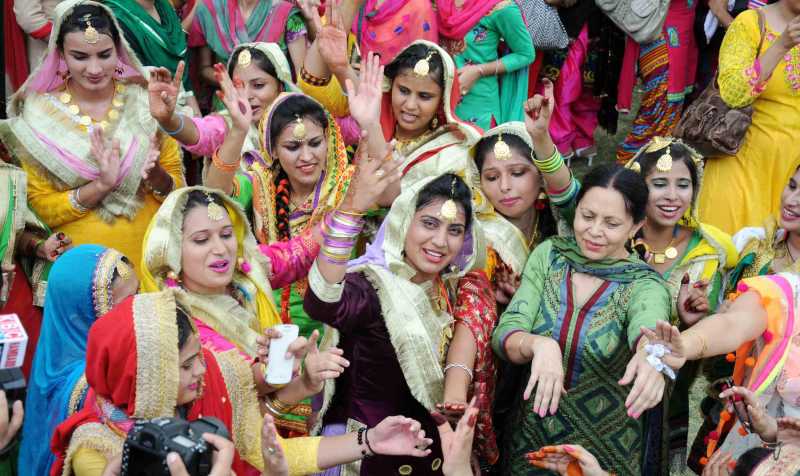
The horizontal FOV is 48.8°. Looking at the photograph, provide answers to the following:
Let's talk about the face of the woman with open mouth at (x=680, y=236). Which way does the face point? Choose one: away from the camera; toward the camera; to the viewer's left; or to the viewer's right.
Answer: toward the camera

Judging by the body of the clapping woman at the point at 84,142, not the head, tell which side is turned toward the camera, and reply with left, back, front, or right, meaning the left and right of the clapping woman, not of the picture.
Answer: front

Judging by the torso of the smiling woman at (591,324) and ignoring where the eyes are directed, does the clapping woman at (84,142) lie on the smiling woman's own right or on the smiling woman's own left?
on the smiling woman's own right

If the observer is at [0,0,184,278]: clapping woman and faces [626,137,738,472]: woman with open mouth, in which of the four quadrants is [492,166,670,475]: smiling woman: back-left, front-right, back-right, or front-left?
front-right

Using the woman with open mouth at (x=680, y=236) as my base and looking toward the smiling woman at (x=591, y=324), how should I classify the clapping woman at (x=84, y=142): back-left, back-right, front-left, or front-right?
front-right

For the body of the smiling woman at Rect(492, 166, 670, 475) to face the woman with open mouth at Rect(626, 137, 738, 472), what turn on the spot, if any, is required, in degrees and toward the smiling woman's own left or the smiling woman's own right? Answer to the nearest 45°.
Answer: approximately 135° to the smiling woman's own left

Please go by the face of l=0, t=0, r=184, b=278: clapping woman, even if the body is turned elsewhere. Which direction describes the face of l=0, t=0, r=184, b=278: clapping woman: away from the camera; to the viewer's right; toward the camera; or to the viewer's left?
toward the camera

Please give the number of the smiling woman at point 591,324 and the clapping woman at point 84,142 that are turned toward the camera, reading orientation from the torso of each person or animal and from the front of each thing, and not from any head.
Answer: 2

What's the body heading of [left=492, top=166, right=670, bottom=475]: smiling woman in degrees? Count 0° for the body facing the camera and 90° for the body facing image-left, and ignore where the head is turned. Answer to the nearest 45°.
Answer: approximately 0°

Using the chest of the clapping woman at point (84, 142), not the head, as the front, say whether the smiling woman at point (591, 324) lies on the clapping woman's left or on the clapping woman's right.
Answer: on the clapping woman's left
